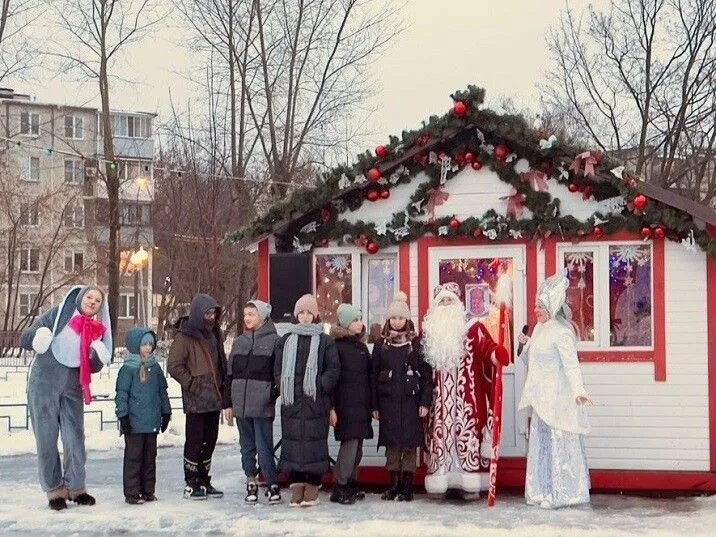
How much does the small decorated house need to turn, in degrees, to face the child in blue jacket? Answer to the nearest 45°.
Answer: approximately 90° to its right

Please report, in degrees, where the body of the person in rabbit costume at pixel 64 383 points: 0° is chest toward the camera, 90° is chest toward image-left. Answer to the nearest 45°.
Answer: approximately 315°

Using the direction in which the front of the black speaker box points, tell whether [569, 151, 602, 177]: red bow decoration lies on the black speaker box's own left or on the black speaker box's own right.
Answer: on the black speaker box's own left

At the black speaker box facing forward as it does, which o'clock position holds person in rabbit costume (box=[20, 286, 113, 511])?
The person in rabbit costume is roughly at 2 o'clock from the black speaker box.

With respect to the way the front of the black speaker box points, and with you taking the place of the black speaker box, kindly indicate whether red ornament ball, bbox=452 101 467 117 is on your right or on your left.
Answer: on your left

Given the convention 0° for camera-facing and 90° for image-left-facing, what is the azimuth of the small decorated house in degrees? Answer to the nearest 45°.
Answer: approximately 0°

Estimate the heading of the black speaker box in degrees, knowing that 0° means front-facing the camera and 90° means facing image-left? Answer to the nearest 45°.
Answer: approximately 0°
